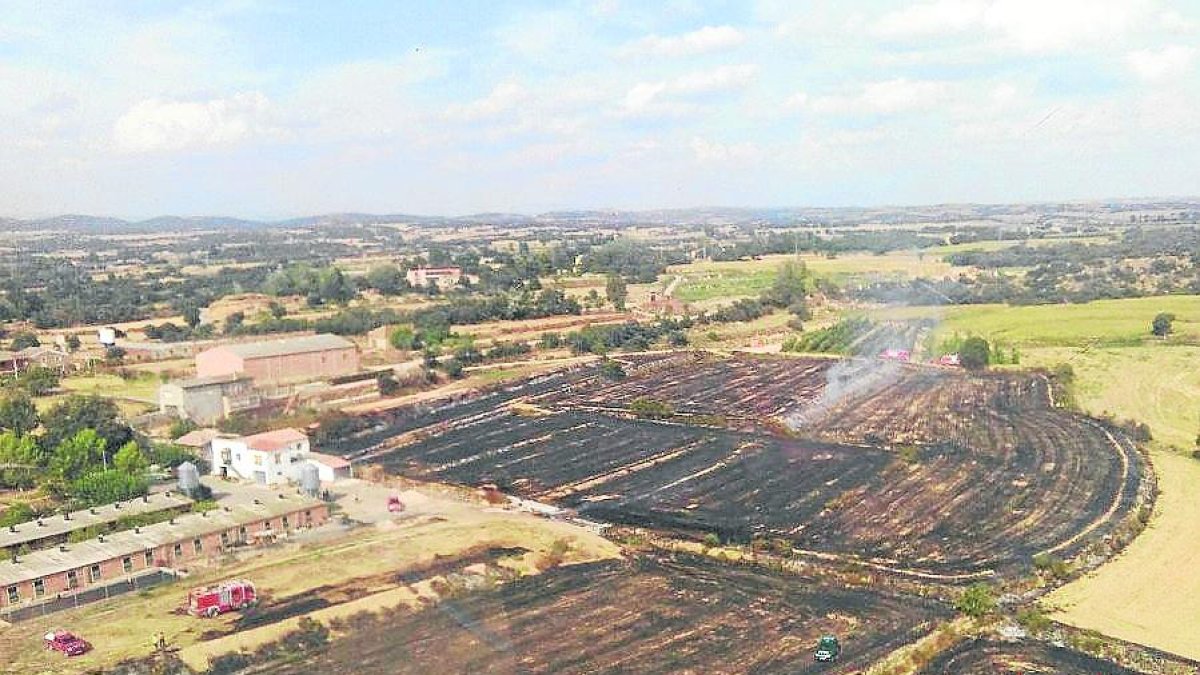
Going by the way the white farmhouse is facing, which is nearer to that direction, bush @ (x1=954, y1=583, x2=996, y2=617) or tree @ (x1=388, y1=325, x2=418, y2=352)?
the bush

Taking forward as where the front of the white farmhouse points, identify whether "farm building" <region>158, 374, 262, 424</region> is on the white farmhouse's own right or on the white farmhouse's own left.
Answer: on the white farmhouse's own right

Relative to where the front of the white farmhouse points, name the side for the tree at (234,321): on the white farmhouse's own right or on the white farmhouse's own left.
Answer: on the white farmhouse's own right

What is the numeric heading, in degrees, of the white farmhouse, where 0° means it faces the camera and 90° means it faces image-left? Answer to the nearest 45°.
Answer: approximately 45°

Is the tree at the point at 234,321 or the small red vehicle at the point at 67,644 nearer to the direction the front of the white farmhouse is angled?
the small red vehicle

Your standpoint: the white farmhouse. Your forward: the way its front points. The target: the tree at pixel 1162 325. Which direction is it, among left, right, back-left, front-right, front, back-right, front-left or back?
back-left

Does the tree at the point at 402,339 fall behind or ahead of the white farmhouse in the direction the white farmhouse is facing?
behind

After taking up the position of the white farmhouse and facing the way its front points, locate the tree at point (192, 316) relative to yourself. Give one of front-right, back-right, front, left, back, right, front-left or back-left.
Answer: back-right

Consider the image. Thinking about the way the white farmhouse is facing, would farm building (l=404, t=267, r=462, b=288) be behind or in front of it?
behind

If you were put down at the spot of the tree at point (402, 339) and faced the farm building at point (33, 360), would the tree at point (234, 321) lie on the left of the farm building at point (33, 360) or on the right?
right

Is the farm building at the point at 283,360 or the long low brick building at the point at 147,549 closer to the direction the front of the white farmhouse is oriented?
the long low brick building

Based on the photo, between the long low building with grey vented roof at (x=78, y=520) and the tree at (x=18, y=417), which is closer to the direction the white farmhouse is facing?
the long low building with grey vented roof

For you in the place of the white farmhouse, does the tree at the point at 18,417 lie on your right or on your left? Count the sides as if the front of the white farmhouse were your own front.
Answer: on your right

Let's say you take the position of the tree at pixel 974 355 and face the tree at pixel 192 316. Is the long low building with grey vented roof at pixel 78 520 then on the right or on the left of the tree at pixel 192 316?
left

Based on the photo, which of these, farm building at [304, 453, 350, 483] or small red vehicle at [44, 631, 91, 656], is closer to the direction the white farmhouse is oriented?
the small red vehicle

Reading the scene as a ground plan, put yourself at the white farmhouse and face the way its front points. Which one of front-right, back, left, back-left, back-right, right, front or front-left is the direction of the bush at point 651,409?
back-left
